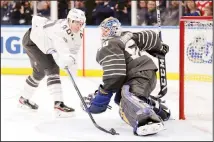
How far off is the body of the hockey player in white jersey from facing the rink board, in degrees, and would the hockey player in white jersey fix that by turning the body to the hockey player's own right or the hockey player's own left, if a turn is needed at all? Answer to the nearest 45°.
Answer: approximately 135° to the hockey player's own left

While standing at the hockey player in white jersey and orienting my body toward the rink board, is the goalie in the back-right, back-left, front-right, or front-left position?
back-right

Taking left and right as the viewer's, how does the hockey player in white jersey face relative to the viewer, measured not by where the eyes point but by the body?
facing the viewer and to the right of the viewer

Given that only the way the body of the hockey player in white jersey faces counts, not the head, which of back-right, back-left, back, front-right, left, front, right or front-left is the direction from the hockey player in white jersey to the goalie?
front

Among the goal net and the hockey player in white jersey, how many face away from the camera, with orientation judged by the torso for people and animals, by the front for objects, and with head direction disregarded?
0

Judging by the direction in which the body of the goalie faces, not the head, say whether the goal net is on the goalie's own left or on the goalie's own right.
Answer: on the goalie's own left
